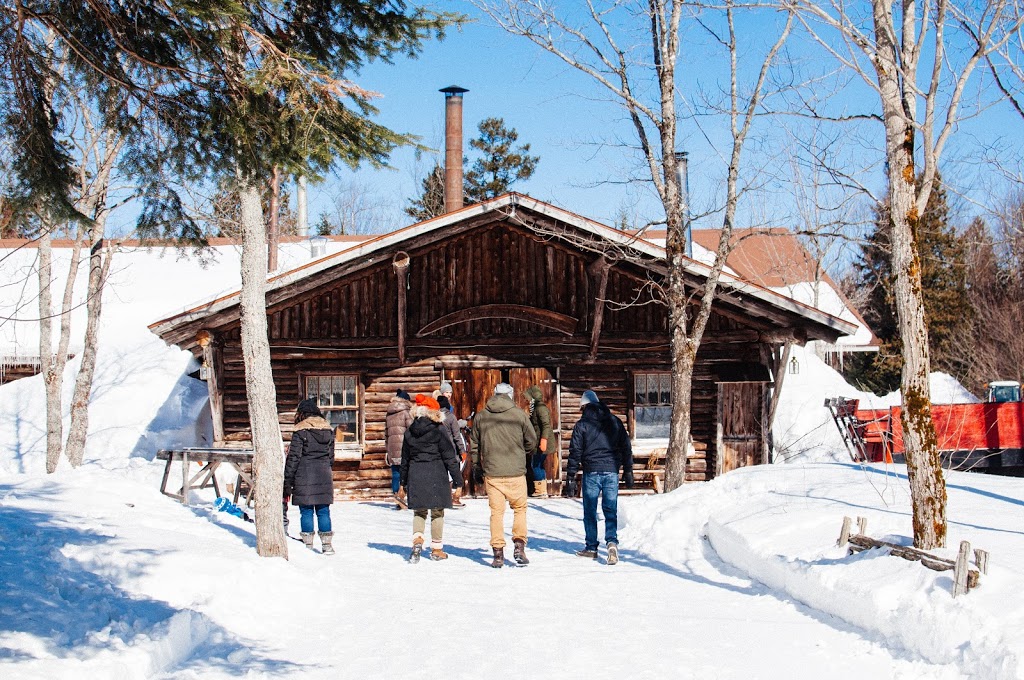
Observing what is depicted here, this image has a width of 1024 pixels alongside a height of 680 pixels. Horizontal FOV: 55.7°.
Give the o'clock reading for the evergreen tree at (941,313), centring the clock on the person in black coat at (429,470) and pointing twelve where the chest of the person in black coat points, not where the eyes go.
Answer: The evergreen tree is roughly at 1 o'clock from the person in black coat.

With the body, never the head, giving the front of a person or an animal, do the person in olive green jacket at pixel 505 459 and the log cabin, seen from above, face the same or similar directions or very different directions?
very different directions

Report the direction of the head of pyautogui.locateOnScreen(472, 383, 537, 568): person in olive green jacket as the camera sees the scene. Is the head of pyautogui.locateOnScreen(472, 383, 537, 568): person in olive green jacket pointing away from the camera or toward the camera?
away from the camera

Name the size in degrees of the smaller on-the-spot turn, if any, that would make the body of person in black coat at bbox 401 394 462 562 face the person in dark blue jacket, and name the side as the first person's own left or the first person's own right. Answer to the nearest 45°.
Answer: approximately 90° to the first person's own right

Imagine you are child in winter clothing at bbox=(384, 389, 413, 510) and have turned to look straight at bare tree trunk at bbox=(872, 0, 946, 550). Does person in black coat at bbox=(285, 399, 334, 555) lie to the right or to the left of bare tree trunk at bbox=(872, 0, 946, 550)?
right

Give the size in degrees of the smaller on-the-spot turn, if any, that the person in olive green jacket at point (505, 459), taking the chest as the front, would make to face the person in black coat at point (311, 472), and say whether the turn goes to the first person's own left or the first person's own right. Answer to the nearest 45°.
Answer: approximately 90° to the first person's own left

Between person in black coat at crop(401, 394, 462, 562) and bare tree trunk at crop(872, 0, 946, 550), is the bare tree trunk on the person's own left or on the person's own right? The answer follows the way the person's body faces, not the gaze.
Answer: on the person's own right

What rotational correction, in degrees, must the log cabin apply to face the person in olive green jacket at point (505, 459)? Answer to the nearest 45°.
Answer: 0° — it already faces them

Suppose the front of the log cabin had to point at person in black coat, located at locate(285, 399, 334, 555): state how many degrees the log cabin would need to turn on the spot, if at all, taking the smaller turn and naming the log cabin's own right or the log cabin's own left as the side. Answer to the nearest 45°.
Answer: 0° — it already faces them

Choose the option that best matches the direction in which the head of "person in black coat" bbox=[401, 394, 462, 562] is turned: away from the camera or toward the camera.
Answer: away from the camera

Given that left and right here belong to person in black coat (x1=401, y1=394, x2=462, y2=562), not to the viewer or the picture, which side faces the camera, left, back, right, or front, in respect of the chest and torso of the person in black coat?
back

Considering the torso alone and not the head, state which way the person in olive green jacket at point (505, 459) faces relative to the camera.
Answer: away from the camera
